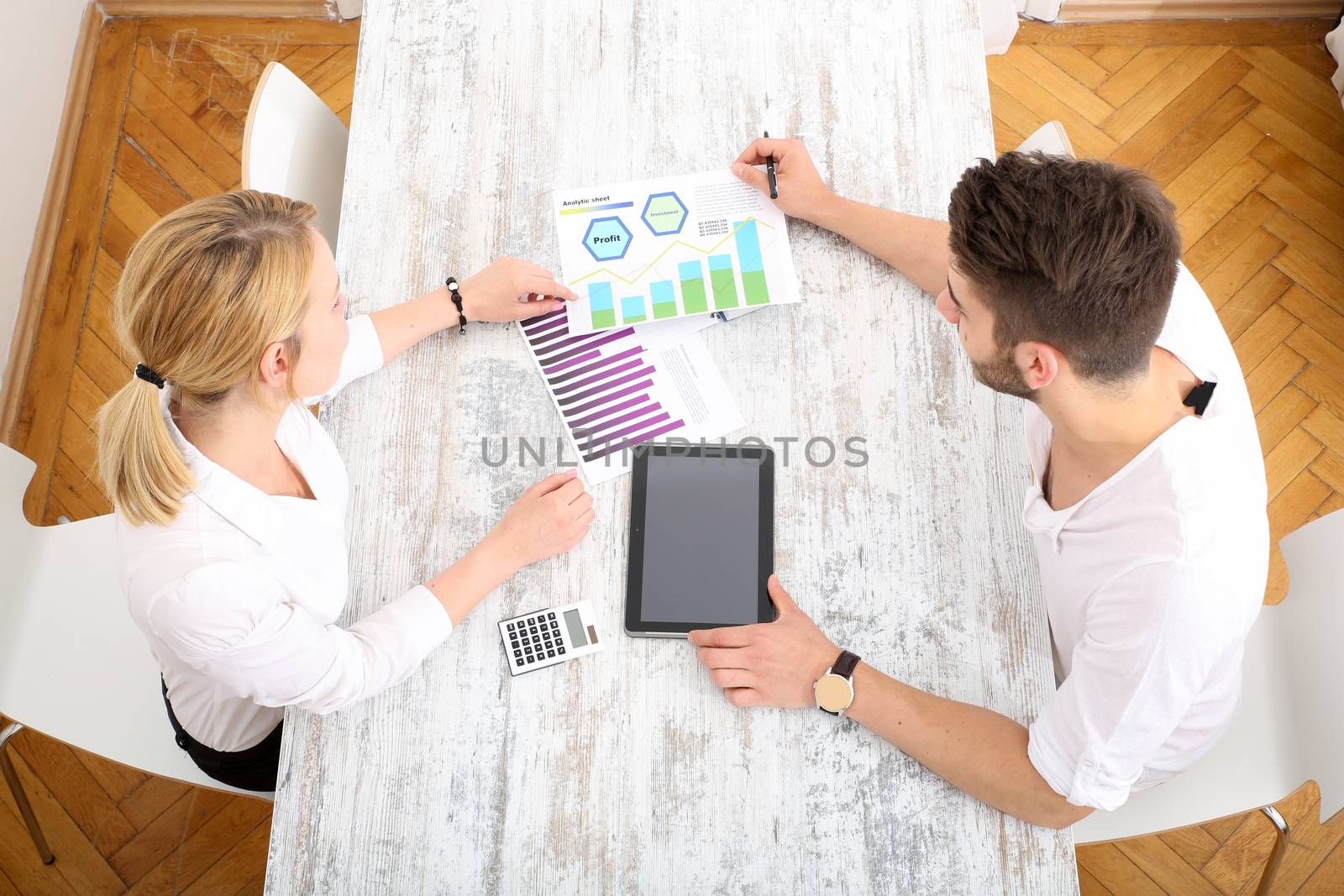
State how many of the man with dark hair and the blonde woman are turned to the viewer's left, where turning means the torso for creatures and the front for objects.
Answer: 1

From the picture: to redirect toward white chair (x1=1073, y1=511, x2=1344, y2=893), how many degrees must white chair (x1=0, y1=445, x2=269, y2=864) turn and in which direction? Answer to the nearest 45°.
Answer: approximately 45° to its right

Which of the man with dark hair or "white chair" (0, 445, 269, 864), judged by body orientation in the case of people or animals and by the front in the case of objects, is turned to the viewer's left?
the man with dark hair

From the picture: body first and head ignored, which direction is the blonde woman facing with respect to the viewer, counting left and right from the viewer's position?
facing to the right of the viewer

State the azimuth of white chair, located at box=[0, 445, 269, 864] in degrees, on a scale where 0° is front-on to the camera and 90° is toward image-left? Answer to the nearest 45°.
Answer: approximately 270°

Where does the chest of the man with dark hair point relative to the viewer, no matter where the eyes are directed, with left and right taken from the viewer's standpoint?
facing to the left of the viewer
